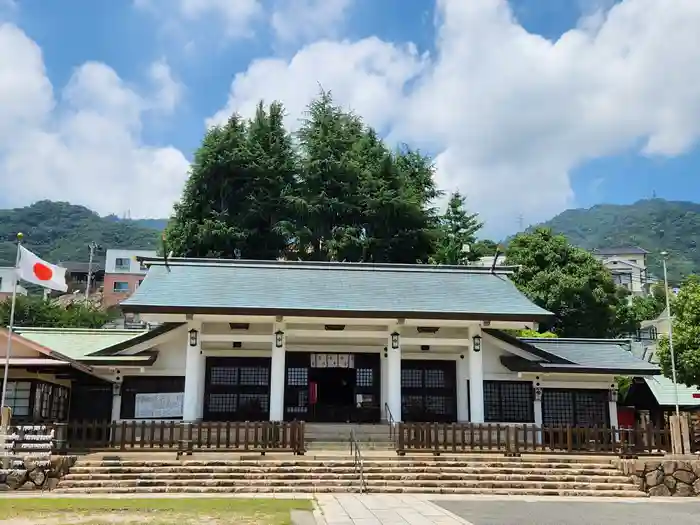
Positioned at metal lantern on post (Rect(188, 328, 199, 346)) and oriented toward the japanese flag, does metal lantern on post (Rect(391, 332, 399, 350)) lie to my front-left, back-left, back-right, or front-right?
back-left

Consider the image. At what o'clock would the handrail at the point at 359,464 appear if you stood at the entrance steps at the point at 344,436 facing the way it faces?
The handrail is roughly at 12 o'clock from the entrance steps.

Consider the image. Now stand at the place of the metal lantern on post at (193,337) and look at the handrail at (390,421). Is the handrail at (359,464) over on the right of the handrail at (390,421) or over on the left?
right

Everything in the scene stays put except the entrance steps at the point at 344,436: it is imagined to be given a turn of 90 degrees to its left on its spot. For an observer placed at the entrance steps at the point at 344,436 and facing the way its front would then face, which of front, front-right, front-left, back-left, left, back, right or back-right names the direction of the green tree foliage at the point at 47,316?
back-left

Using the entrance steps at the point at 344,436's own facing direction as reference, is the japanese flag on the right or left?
on its right

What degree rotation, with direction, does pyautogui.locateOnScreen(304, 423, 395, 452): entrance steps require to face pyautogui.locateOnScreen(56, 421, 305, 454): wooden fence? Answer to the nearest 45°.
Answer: approximately 45° to its right

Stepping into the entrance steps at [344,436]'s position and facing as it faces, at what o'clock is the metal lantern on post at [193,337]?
The metal lantern on post is roughly at 3 o'clock from the entrance steps.

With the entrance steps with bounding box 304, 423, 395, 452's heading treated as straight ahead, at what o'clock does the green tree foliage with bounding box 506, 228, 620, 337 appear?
The green tree foliage is roughly at 7 o'clock from the entrance steps.

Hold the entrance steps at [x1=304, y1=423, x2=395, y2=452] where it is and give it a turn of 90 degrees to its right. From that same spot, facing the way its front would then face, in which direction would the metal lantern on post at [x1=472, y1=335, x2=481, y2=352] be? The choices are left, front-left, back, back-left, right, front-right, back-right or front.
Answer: back

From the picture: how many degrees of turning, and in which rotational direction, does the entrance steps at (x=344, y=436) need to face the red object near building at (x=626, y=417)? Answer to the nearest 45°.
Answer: approximately 135° to its left

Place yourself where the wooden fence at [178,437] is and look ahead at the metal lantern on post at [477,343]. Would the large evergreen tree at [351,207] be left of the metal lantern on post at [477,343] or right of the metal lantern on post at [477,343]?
left

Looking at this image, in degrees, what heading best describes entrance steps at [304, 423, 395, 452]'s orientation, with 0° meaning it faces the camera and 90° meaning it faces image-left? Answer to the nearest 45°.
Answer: approximately 0°

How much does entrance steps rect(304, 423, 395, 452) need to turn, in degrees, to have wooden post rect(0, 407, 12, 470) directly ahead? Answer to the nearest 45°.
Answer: approximately 45° to its right

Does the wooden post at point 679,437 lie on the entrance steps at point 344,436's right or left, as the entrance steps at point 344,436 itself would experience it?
on its left

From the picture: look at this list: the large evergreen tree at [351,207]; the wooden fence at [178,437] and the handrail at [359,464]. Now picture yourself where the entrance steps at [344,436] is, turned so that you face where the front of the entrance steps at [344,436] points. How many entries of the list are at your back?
1
